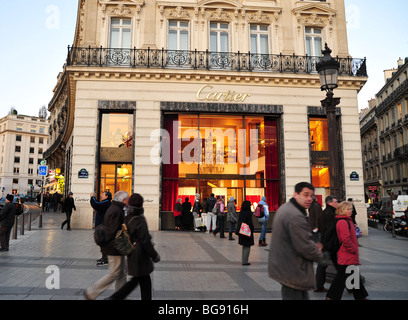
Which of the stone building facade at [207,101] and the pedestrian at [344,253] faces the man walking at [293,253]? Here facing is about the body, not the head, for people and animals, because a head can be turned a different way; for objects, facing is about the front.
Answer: the stone building facade

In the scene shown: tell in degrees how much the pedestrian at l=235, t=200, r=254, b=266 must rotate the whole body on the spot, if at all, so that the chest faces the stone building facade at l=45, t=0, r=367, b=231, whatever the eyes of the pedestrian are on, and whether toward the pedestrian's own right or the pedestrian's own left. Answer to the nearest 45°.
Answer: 0° — they already face it

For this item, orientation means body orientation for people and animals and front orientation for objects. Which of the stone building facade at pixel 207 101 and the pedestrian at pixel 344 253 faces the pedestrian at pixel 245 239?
the stone building facade

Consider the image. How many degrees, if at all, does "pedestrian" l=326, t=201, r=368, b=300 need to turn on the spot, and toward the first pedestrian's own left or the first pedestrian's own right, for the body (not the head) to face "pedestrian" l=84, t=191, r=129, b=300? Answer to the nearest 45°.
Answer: approximately 135° to the first pedestrian's own right

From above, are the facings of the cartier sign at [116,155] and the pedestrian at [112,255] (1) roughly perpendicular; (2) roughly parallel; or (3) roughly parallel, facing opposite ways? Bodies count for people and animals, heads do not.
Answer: roughly perpendicular

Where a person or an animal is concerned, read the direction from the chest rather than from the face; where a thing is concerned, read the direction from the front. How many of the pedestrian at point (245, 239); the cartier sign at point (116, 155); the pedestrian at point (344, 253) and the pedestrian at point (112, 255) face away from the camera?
1

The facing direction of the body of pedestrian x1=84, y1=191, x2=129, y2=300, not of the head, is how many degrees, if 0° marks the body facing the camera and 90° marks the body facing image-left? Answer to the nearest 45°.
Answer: approximately 270°

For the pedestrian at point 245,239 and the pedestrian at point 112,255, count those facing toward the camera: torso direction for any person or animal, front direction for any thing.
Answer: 0

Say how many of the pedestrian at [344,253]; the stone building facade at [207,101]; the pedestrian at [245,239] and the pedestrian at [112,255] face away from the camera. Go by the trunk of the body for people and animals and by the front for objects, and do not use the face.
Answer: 1
